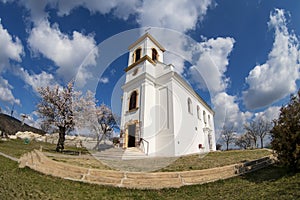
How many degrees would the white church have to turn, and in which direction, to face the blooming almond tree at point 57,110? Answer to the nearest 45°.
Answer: approximately 45° to its right

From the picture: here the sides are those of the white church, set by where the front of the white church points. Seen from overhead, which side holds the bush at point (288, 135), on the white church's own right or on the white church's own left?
on the white church's own left

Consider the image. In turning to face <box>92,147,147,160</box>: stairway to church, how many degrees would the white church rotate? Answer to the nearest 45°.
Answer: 0° — it already faces it

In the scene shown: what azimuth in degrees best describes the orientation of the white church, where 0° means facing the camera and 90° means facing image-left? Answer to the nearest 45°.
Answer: approximately 45°

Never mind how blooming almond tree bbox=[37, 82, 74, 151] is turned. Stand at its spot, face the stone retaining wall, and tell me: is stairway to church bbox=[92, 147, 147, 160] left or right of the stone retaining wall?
left
